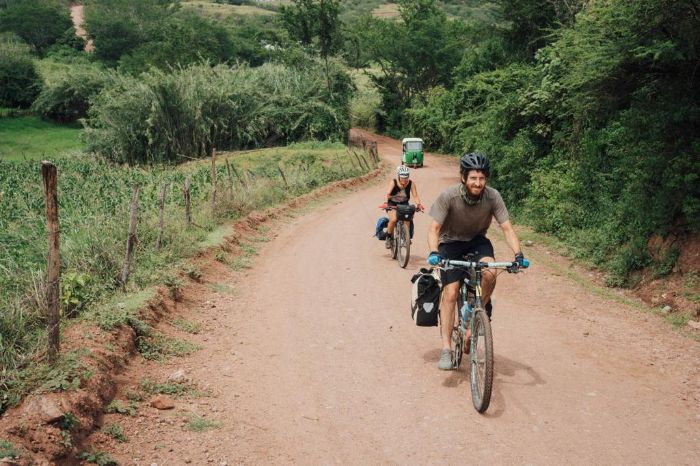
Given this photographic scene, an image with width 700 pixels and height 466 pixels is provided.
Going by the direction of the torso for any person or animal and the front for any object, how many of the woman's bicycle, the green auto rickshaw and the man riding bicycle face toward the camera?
3

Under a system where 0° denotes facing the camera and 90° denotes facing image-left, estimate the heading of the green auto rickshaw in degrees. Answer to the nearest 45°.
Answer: approximately 0°

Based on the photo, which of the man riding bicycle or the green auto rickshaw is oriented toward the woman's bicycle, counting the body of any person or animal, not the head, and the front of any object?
the green auto rickshaw

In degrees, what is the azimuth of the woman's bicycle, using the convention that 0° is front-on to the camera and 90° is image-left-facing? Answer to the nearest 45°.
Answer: approximately 0°

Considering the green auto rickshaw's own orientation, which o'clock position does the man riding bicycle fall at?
The man riding bicycle is roughly at 12 o'clock from the green auto rickshaw.

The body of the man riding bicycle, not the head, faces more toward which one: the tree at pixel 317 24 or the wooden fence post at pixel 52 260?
the wooden fence post

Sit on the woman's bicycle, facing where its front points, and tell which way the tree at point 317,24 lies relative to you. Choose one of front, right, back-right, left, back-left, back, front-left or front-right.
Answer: back

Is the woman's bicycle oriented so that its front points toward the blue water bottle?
yes

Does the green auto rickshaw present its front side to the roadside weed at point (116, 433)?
yes

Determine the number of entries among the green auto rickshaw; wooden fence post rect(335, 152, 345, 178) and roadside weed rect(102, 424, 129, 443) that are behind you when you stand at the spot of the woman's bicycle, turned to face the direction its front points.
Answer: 2

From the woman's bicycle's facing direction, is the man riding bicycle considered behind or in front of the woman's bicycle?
in front
